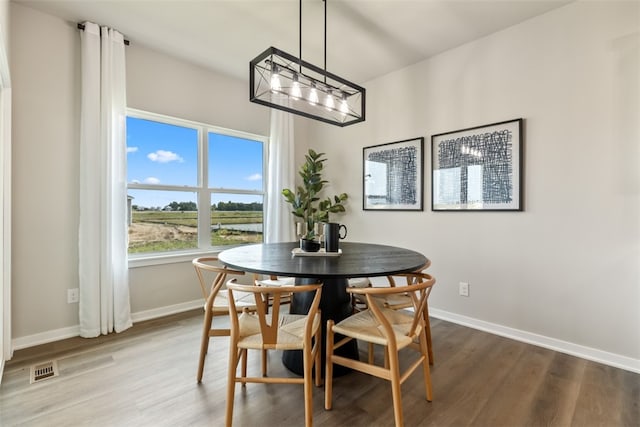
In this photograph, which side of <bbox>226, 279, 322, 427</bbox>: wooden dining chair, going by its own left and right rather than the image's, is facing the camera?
back

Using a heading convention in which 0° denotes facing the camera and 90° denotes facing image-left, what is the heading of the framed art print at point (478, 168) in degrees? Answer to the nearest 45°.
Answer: approximately 45°

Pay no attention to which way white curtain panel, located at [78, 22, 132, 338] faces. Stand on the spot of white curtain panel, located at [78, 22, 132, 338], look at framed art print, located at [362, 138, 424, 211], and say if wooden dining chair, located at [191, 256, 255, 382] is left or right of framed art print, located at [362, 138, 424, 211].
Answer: right

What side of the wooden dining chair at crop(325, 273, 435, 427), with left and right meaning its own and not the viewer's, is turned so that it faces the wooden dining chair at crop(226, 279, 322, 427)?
left

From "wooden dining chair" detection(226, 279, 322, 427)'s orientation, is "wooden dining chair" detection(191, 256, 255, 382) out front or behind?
out front

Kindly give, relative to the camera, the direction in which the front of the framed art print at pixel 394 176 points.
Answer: facing the viewer and to the left of the viewer

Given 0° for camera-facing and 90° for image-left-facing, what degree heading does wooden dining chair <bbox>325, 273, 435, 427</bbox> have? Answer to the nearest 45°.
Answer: approximately 135°

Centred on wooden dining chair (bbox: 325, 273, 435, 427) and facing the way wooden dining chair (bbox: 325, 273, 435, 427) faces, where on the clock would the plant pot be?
The plant pot is roughly at 12 o'clock from the wooden dining chair.

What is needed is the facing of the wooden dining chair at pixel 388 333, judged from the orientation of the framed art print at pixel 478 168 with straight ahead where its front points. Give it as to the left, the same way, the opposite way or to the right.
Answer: to the right

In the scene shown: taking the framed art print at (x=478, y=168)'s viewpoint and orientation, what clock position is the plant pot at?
The plant pot is roughly at 12 o'clock from the framed art print.

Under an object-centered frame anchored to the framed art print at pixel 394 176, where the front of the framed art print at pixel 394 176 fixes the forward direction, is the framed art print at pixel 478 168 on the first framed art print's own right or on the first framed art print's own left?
on the first framed art print's own left

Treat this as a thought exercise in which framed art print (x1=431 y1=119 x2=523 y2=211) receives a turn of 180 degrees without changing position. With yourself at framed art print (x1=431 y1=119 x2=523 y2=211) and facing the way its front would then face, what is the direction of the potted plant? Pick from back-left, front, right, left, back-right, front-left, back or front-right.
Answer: back-left

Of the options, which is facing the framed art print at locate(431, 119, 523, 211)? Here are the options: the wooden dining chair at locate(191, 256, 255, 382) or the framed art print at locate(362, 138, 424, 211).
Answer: the wooden dining chair

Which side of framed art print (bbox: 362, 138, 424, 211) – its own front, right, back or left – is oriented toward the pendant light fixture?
front

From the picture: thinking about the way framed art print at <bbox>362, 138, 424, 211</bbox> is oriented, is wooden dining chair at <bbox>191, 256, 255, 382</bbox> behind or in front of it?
in front

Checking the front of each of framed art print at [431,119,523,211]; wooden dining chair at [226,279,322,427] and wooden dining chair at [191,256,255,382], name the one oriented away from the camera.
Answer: wooden dining chair at [226,279,322,427]

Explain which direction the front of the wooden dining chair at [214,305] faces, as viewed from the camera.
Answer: facing to the right of the viewer
